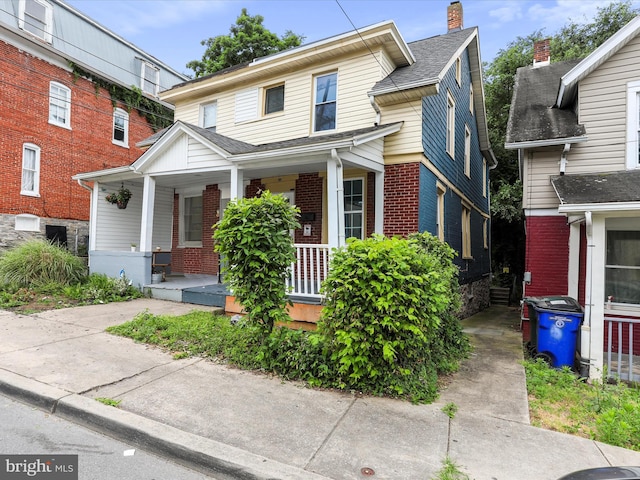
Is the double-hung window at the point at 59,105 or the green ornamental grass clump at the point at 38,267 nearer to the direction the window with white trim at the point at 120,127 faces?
the green ornamental grass clump

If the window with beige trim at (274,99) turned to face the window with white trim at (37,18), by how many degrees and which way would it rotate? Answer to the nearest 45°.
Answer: approximately 90° to its right

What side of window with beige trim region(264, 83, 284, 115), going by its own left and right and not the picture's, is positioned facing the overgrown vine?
right

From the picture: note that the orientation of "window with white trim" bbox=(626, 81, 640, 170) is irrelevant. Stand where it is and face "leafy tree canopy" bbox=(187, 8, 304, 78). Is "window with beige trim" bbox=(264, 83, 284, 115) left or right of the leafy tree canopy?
left

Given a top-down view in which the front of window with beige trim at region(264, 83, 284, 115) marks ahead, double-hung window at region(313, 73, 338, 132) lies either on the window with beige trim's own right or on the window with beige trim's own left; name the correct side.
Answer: on the window with beige trim's own left

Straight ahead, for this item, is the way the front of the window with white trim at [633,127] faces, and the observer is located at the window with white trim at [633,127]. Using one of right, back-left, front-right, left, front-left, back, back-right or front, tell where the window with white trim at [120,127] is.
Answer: front-right

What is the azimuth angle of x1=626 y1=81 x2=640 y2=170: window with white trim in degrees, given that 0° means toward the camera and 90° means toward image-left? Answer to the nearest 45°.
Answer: approximately 45°

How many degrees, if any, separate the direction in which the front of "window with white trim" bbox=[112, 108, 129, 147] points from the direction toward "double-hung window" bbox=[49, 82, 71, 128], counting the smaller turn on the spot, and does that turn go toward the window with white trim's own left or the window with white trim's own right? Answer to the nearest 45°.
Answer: approximately 90° to the window with white trim's own right

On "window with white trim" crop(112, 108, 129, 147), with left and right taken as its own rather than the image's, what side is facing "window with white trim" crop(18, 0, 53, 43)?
right

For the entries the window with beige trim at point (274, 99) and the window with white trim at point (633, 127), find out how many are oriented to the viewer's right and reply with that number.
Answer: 0
